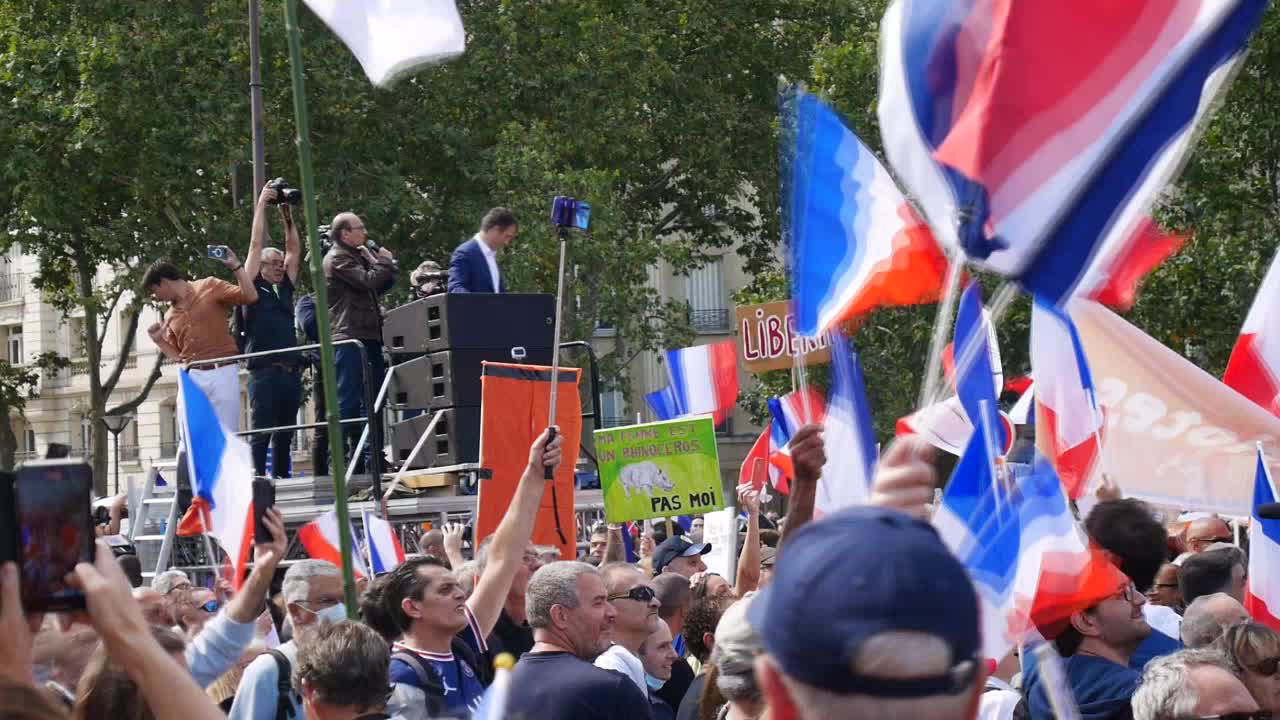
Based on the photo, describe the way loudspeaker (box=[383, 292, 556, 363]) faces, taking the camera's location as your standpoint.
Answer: facing the viewer and to the right of the viewer

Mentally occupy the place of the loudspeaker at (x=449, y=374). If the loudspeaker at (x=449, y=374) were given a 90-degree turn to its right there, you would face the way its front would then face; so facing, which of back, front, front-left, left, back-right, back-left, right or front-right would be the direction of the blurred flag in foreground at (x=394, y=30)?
front-left

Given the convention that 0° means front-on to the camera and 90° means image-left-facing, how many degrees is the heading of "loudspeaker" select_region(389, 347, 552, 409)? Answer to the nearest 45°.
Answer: approximately 315°

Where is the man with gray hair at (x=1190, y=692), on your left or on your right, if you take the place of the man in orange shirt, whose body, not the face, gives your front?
on your left
